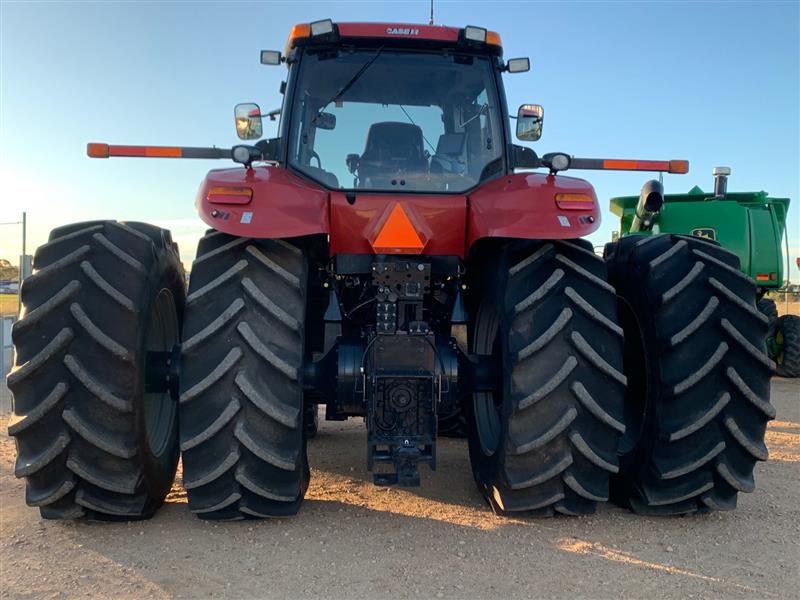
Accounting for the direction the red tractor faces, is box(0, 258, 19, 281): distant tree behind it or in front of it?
in front

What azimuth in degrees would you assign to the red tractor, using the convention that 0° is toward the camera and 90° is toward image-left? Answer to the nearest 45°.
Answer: approximately 180°

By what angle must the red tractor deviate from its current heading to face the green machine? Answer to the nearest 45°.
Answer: approximately 45° to its right
